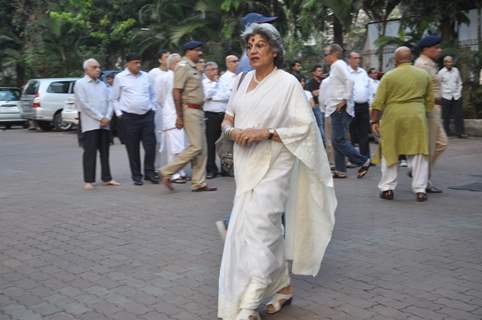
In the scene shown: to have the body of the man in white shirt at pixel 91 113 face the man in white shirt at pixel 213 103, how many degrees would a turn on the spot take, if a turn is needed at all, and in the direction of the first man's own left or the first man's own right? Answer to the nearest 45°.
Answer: approximately 45° to the first man's own left

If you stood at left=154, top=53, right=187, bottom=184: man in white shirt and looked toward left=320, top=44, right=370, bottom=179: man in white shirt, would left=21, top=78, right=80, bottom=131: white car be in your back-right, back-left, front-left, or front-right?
back-left

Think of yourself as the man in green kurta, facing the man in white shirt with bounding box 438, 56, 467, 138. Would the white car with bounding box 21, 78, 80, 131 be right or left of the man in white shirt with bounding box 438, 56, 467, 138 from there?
left

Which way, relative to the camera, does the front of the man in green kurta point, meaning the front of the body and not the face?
away from the camera
